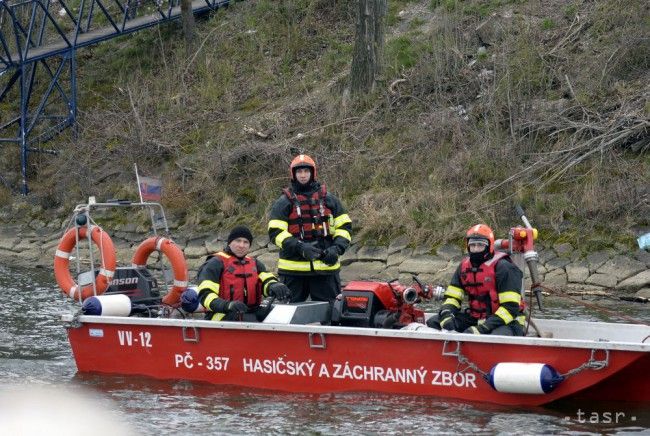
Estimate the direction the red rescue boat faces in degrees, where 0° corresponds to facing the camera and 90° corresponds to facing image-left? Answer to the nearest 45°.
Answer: approximately 270°

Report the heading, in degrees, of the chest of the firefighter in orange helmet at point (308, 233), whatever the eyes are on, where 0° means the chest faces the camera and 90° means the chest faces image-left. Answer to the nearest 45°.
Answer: approximately 0°

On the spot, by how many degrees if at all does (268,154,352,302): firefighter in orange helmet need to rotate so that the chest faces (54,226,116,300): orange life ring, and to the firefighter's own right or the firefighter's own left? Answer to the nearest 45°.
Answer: approximately 90° to the firefighter's own right

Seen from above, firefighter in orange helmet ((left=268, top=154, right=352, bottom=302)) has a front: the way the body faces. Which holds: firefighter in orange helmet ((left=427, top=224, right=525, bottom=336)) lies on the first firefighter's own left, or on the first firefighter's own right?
on the first firefighter's own left

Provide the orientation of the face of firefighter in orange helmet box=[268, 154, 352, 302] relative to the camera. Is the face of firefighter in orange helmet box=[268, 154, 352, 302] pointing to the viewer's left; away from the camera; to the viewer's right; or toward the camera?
toward the camera

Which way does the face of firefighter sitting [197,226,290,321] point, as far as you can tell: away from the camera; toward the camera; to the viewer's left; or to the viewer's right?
toward the camera

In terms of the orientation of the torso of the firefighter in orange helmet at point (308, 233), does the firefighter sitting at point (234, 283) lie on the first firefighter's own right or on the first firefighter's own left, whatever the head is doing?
on the first firefighter's own right

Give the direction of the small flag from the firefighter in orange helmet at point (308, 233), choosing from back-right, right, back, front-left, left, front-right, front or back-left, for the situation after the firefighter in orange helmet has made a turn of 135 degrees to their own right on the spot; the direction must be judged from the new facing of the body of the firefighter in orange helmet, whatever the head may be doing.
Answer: front

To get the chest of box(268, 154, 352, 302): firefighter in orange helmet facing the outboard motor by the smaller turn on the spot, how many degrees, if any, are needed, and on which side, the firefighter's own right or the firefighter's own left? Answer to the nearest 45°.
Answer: approximately 135° to the firefighter's own right
